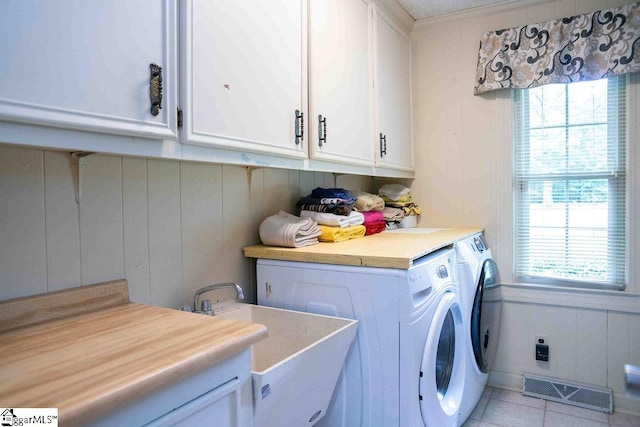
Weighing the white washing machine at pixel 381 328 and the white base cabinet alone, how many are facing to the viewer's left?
0

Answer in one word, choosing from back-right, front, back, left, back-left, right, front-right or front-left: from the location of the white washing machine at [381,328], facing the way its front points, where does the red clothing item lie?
back-left

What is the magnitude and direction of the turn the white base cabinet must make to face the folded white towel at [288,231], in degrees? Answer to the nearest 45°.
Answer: approximately 90° to its left

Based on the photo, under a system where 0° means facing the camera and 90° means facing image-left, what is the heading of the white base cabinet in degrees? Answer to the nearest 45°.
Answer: approximately 315°

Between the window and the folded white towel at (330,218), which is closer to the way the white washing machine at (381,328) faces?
the window

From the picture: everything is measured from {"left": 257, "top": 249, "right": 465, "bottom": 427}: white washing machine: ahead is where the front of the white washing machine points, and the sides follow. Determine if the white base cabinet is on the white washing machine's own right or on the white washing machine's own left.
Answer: on the white washing machine's own right

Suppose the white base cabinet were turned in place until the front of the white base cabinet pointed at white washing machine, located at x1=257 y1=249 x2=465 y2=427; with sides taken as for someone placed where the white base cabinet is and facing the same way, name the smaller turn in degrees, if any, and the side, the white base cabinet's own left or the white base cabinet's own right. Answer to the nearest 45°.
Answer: approximately 90° to the white base cabinet's own left

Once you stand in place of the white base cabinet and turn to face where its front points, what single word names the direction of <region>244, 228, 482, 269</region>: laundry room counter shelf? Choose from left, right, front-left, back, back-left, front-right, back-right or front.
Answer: left

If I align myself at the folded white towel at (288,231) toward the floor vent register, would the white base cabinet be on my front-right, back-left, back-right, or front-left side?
back-right

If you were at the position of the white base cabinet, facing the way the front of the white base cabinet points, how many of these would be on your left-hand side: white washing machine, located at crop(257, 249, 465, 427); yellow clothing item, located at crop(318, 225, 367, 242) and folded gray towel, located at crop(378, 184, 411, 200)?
3

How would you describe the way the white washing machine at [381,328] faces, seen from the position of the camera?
facing the viewer and to the right of the viewer

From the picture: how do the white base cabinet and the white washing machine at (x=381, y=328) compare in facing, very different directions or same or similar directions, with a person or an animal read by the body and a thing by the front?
same or similar directions

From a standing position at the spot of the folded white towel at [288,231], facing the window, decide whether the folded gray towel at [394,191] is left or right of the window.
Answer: left

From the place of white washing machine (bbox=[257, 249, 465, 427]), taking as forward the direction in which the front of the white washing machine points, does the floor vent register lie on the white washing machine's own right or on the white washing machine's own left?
on the white washing machine's own left

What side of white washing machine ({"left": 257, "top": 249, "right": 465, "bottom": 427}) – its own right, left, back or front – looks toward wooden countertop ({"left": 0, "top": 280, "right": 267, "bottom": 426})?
right

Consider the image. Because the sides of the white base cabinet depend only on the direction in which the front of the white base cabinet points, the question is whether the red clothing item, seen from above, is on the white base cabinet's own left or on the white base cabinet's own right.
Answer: on the white base cabinet's own left
